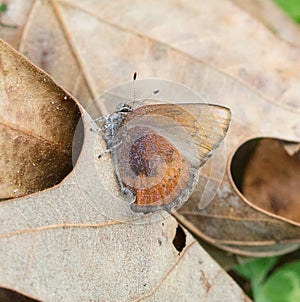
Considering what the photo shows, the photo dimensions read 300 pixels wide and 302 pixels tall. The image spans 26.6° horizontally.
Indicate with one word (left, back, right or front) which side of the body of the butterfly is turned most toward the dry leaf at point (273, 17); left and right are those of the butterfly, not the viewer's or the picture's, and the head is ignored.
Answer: right

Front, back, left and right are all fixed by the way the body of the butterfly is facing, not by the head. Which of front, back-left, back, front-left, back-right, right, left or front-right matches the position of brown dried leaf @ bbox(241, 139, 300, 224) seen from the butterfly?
back-right

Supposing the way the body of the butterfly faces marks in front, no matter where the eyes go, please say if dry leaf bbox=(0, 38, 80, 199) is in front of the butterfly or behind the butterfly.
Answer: in front

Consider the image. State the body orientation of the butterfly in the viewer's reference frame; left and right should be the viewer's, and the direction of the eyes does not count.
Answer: facing to the left of the viewer
